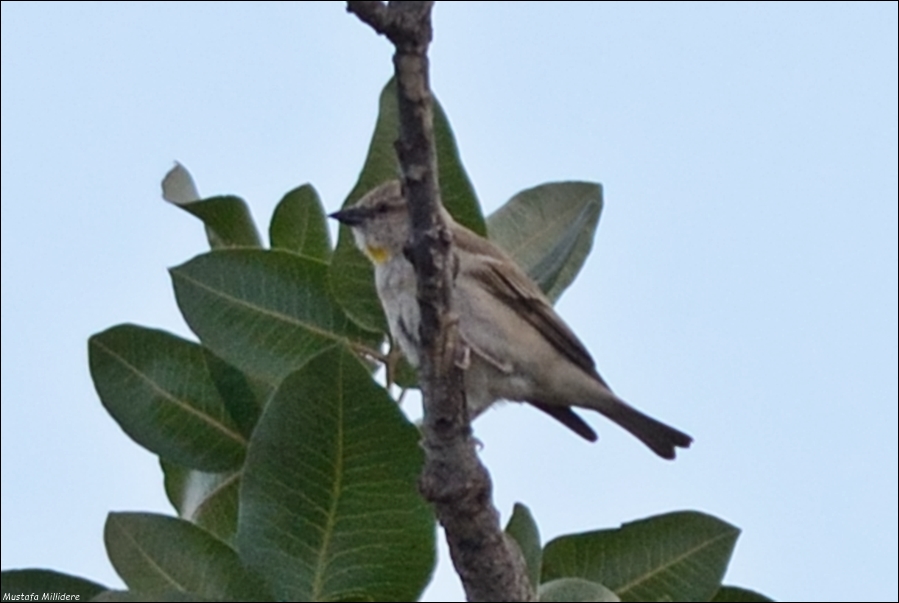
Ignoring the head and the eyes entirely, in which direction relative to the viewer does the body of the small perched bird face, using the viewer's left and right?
facing to the left of the viewer
